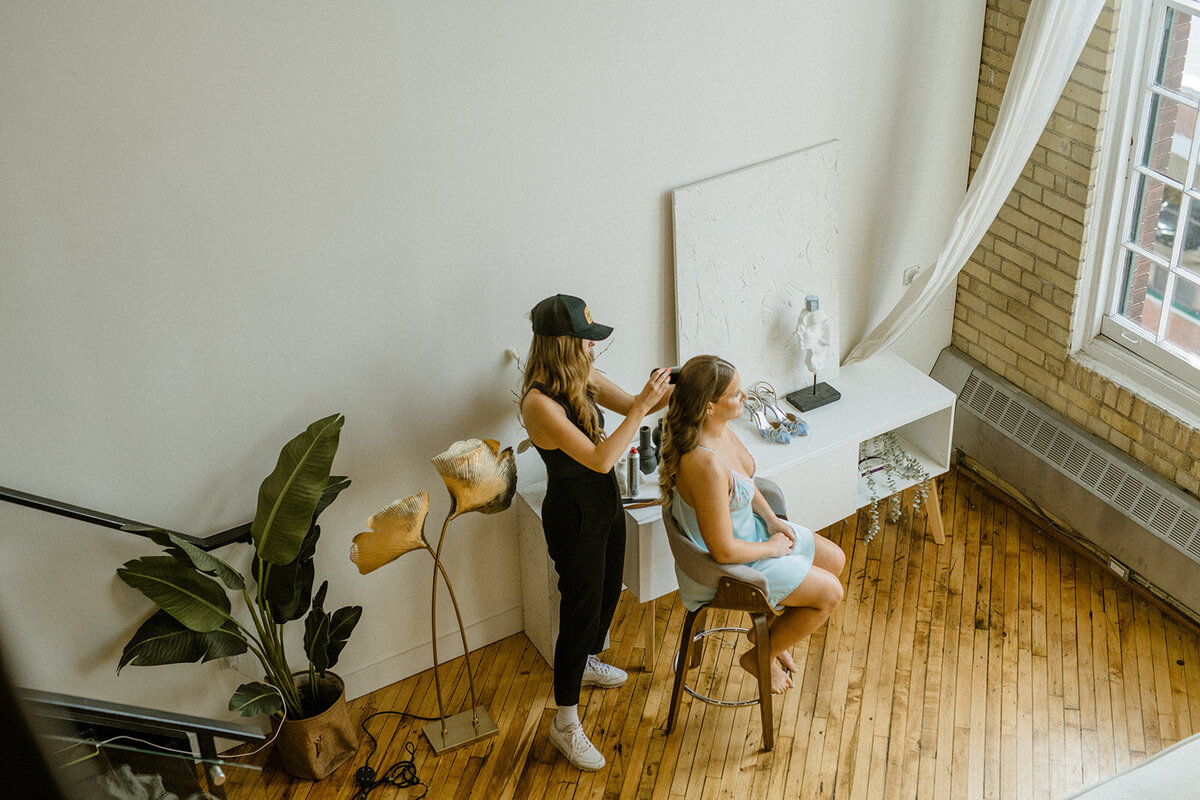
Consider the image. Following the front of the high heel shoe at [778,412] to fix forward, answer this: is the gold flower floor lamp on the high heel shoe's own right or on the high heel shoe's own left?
on the high heel shoe's own right

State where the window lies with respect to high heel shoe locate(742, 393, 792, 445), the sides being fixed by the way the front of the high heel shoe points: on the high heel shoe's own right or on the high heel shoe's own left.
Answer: on the high heel shoe's own left

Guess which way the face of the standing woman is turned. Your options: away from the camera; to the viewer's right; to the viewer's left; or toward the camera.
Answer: to the viewer's right

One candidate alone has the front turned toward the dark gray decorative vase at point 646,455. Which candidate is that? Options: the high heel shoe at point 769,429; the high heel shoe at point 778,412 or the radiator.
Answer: the radiator

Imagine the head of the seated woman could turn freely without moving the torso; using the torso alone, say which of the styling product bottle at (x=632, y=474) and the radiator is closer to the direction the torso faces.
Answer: the radiator

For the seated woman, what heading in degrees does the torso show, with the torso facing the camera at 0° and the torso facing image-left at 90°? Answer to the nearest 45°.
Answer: approximately 270°

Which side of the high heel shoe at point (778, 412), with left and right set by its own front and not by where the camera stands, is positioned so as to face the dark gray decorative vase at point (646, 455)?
right

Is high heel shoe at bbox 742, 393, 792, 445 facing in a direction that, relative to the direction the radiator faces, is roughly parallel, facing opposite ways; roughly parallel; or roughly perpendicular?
roughly perpendicular

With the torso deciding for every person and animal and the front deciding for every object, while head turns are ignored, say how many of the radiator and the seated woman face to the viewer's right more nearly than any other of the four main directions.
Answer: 1

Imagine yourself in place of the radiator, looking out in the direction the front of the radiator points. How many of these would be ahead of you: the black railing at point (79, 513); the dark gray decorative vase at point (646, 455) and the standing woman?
3

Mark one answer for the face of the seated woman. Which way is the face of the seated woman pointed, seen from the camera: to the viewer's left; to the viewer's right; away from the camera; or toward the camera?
to the viewer's right

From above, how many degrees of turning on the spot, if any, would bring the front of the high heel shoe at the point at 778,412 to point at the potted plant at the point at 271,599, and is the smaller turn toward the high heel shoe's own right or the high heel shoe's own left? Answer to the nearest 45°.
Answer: approximately 90° to the high heel shoe's own right

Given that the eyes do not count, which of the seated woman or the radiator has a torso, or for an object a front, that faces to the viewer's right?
the seated woman

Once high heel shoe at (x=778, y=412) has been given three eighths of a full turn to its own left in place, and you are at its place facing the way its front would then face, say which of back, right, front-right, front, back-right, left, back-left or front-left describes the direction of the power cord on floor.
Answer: back-left

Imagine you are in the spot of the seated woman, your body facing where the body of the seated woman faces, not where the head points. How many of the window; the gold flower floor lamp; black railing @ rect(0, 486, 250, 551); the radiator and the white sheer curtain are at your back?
2

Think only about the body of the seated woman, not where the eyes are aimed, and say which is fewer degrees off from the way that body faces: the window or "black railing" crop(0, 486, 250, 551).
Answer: the window
